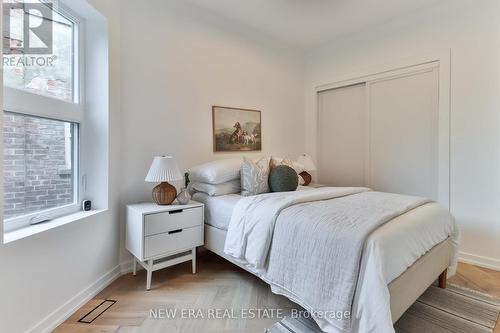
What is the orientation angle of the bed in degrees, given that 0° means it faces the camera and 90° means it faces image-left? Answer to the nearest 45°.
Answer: approximately 315°

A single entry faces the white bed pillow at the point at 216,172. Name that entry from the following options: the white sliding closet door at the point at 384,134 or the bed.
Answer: the white sliding closet door

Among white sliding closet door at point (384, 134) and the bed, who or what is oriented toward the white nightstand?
the white sliding closet door

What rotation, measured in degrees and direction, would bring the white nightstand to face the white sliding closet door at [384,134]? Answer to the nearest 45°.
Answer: approximately 45° to its left

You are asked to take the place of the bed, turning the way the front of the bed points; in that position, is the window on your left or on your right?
on your right

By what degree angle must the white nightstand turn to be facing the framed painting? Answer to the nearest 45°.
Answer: approximately 90° to its left

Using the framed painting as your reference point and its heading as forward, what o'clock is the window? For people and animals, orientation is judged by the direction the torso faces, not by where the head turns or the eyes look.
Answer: The window is roughly at 3 o'clock from the framed painting.

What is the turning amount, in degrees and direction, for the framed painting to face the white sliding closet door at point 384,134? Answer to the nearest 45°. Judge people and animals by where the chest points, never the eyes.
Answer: approximately 45° to its left

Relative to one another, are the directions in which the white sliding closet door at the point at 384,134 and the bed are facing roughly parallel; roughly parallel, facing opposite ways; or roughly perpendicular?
roughly perpendicular

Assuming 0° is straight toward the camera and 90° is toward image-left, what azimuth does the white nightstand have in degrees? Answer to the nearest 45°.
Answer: approximately 315°
